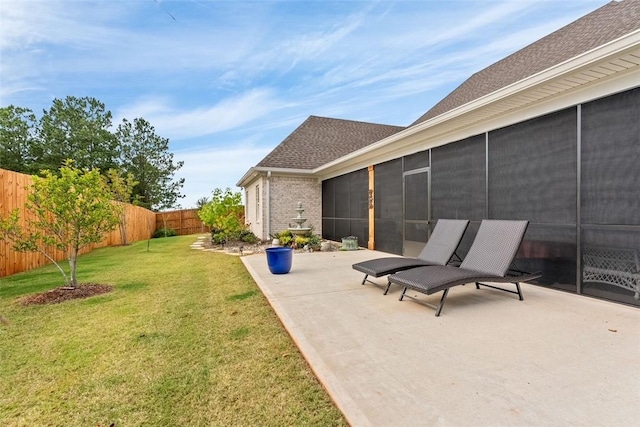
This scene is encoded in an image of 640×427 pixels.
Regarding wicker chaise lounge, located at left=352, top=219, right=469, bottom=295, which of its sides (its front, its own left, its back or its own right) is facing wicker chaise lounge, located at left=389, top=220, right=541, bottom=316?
left

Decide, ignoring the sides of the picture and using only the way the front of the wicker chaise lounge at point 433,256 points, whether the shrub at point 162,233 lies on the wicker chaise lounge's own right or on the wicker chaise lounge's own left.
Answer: on the wicker chaise lounge's own right

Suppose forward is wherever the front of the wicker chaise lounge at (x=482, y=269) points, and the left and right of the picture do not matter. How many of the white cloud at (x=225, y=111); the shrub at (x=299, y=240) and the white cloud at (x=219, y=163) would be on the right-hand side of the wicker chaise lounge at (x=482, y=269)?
3

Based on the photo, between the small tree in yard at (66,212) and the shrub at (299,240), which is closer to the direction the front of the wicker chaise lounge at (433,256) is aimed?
the small tree in yard

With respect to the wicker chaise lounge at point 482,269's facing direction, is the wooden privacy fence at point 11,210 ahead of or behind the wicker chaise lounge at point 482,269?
ahead

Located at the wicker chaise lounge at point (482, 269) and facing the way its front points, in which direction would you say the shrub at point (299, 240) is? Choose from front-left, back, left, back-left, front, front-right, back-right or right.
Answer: right

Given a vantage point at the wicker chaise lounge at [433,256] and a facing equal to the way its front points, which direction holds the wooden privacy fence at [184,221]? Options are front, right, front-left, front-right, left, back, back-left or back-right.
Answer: right

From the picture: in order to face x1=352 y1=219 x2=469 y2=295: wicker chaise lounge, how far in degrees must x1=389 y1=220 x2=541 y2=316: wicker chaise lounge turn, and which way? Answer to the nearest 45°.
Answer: approximately 90° to its right

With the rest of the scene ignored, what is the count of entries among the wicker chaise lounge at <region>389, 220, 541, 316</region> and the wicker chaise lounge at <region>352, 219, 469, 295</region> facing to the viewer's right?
0

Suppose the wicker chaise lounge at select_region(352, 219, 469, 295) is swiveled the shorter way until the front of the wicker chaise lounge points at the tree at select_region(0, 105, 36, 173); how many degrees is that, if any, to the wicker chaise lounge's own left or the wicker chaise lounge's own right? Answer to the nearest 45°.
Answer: approximately 45° to the wicker chaise lounge's own right

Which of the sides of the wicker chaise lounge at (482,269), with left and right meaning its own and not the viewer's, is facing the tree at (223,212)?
right

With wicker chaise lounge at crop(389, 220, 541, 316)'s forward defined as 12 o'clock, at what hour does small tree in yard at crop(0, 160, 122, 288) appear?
The small tree in yard is roughly at 1 o'clock from the wicker chaise lounge.

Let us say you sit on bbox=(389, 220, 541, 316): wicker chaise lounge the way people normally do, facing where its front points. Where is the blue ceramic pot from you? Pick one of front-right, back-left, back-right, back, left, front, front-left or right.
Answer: front-right

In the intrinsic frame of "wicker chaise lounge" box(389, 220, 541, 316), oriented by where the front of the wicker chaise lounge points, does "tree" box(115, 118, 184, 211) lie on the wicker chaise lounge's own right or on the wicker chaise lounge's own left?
on the wicker chaise lounge's own right
